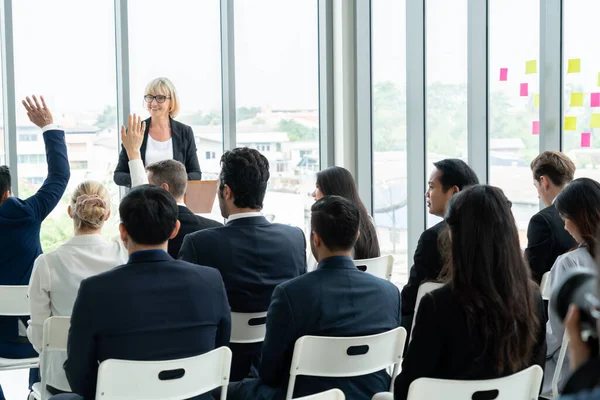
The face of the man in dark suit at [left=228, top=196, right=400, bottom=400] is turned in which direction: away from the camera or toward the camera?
away from the camera

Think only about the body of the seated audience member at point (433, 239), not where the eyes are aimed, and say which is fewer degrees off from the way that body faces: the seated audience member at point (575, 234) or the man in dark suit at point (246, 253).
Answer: the man in dark suit

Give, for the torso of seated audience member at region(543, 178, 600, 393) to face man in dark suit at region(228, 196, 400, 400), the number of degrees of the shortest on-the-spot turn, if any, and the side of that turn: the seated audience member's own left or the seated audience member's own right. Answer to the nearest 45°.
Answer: approximately 90° to the seated audience member's own left

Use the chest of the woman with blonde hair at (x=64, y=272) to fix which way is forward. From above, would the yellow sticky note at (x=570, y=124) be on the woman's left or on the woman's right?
on the woman's right

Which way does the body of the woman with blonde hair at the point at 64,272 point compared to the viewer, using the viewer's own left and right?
facing away from the viewer

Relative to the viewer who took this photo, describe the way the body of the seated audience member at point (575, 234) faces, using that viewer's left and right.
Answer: facing away from the viewer and to the left of the viewer

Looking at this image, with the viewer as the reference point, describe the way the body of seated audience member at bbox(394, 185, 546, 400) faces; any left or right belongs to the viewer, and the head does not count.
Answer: facing away from the viewer and to the left of the viewer

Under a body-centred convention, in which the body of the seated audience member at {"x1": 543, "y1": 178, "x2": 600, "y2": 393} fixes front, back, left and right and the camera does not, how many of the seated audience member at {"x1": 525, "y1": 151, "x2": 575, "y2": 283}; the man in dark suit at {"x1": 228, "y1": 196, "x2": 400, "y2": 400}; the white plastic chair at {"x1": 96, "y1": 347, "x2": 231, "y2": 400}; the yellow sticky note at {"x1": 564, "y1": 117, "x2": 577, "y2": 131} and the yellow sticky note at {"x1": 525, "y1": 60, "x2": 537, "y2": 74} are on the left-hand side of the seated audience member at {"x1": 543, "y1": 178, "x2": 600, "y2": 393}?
2

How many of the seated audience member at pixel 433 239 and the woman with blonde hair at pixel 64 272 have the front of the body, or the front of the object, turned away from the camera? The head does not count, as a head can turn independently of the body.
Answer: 1

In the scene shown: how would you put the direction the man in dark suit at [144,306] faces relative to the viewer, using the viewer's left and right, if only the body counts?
facing away from the viewer

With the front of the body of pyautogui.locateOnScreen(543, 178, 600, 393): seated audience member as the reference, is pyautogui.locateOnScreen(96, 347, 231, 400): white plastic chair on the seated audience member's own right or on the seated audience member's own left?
on the seated audience member's own left

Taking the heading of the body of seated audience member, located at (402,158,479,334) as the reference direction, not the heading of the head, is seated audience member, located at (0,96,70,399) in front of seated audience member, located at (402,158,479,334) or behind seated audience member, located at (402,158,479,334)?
in front

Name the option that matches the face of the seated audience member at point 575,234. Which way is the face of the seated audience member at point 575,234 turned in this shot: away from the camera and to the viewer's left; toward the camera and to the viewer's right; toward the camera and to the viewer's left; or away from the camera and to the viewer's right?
away from the camera and to the viewer's left

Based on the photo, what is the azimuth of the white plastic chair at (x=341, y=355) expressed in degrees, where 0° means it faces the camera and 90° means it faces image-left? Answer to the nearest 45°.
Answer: approximately 135°

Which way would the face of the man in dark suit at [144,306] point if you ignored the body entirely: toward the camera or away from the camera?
away from the camera

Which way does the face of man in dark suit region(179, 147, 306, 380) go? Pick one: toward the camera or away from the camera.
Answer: away from the camera
